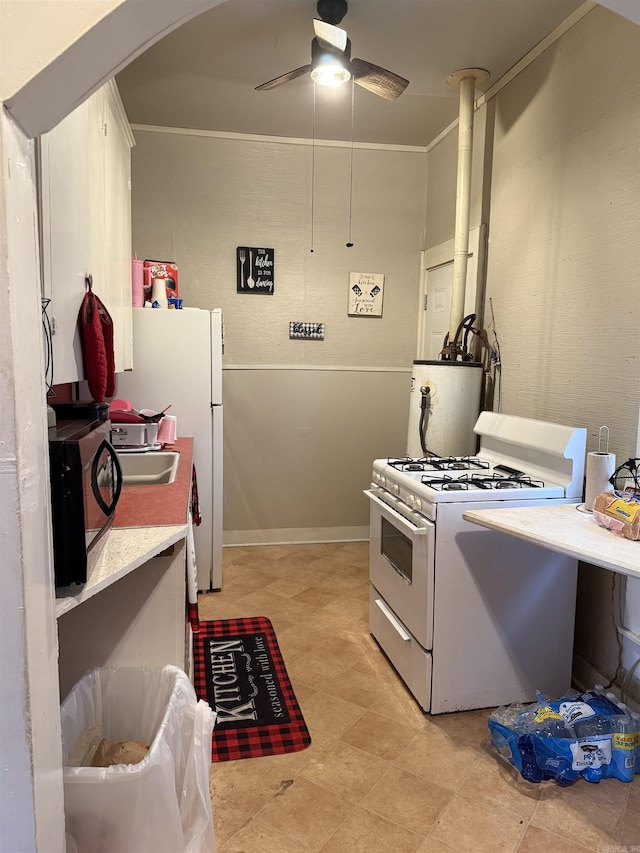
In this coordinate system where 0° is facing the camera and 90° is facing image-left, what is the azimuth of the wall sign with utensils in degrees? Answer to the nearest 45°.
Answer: approximately 0°

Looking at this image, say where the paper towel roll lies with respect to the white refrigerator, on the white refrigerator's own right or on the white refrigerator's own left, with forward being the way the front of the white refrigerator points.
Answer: on the white refrigerator's own right

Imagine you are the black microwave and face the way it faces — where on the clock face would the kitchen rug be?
The kitchen rug is roughly at 10 o'clock from the black microwave.

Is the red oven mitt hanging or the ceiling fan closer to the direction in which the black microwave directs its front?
the ceiling fan

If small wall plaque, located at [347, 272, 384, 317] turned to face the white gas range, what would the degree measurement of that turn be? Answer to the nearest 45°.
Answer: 0° — it already faces it

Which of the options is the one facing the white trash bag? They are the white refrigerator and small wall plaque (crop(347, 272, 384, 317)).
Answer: the small wall plaque

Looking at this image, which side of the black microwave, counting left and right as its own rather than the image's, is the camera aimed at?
right

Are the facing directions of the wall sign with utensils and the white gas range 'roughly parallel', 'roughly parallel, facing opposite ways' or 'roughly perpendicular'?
roughly perpendicular

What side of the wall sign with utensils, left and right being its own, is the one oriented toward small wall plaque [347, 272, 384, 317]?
left

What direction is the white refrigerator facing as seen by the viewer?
to the viewer's right
